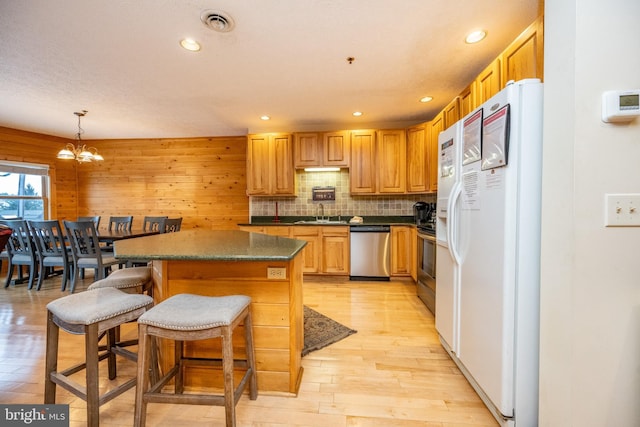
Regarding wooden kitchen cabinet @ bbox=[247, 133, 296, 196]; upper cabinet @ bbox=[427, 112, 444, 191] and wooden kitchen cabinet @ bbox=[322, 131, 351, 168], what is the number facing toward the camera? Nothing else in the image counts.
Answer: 2

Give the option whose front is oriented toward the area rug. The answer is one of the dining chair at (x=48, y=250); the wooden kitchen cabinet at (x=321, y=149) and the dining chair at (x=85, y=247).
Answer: the wooden kitchen cabinet

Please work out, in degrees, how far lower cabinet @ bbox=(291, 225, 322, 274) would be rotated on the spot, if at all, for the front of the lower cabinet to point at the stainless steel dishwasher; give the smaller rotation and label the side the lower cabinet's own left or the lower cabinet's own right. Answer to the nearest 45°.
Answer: approximately 90° to the lower cabinet's own left

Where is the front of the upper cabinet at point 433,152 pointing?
to the viewer's left

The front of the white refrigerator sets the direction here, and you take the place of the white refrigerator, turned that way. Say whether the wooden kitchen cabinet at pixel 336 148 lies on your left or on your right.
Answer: on your right

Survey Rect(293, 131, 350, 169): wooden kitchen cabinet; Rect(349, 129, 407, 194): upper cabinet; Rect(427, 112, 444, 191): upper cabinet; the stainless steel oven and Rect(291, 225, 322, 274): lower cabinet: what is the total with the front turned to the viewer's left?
2

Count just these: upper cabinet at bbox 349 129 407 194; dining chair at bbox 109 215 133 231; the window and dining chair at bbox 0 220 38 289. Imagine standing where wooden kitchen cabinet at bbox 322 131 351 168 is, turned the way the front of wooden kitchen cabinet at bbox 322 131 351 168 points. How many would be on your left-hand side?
1

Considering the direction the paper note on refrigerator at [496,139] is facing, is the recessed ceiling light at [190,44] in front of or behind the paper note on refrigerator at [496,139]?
in front

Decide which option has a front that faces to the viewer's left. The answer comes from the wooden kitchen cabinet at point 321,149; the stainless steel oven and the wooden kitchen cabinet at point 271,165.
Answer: the stainless steel oven

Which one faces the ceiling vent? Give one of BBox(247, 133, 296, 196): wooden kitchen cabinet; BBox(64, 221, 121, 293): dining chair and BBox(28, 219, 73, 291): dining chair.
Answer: the wooden kitchen cabinet

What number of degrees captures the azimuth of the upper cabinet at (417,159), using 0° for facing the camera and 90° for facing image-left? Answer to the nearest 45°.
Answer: approximately 45°

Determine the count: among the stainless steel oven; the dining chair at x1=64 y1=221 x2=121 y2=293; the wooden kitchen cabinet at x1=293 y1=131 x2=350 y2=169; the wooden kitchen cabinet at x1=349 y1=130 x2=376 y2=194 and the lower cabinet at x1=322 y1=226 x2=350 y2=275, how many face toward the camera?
3
